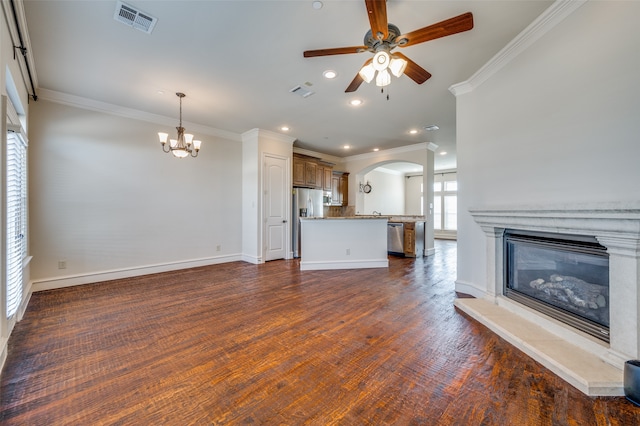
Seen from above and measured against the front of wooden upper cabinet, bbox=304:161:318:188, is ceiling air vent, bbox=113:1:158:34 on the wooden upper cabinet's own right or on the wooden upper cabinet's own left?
on the wooden upper cabinet's own right

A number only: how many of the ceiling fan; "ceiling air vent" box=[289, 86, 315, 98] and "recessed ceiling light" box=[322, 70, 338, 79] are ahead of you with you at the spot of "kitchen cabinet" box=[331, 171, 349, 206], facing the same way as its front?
3

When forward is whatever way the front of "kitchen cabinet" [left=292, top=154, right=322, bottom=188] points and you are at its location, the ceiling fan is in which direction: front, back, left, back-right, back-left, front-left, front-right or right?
front-right

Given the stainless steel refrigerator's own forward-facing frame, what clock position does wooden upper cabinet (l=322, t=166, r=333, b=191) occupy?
The wooden upper cabinet is roughly at 9 o'clock from the stainless steel refrigerator.

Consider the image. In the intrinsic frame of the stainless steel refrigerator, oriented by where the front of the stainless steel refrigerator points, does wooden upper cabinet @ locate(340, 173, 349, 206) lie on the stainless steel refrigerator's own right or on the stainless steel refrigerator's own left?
on the stainless steel refrigerator's own left

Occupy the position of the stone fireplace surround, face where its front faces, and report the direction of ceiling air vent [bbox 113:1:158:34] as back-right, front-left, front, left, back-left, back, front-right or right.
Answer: front

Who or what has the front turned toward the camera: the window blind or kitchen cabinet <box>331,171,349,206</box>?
the kitchen cabinet

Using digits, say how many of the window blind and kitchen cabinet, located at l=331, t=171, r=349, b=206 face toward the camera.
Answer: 1

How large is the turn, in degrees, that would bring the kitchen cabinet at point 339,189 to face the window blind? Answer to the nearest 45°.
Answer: approximately 45° to its right

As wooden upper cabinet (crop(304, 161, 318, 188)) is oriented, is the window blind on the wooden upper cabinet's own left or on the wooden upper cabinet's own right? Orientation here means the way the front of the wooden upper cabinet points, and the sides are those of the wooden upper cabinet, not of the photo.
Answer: on the wooden upper cabinet's own right

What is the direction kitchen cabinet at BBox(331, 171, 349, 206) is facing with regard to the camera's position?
facing the viewer

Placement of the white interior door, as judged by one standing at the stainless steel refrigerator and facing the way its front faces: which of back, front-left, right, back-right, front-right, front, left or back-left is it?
right

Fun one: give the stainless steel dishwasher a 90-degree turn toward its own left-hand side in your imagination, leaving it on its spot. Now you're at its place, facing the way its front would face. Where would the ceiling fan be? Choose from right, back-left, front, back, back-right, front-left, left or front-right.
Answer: front-right
